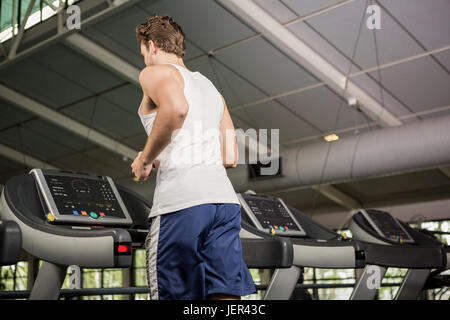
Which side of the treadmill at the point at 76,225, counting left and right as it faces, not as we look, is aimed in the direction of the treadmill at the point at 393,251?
right

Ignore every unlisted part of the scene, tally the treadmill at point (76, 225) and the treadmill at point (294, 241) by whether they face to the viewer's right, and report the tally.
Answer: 0

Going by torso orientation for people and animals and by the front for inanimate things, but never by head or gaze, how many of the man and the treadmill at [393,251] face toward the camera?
1

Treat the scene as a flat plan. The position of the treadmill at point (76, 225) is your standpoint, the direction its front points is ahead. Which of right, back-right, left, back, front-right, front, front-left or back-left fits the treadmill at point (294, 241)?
right

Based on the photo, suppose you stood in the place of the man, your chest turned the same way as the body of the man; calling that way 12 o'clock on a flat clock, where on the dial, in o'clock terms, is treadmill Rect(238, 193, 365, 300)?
The treadmill is roughly at 2 o'clock from the man.

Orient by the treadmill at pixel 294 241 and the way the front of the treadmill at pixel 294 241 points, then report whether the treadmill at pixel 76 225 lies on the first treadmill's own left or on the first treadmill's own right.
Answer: on the first treadmill's own left

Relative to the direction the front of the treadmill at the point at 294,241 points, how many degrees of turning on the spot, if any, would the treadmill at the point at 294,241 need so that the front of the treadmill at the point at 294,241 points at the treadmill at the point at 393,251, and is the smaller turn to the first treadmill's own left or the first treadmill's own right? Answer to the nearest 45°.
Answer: approximately 90° to the first treadmill's own right

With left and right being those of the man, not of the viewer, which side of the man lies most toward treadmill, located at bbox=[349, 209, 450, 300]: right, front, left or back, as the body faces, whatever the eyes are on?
right

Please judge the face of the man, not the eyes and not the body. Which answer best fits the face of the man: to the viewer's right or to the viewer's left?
to the viewer's left
